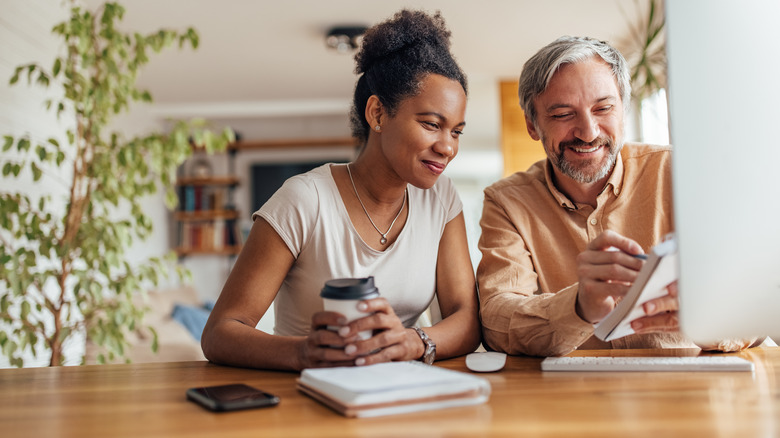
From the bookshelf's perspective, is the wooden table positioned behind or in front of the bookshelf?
in front

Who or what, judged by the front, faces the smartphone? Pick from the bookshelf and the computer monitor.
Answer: the bookshelf

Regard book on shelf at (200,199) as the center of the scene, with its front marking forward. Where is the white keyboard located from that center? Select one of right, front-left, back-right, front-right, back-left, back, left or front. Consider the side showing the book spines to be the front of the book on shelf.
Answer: front

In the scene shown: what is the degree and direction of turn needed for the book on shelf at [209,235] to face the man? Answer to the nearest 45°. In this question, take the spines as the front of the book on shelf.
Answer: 0° — it already faces them

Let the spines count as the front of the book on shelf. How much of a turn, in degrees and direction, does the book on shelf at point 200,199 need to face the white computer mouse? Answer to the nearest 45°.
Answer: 0° — it already faces it

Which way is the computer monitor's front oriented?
away from the camera

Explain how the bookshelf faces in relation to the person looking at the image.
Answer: facing the viewer

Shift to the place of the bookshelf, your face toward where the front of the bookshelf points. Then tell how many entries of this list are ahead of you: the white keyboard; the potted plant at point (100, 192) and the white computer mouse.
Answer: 3

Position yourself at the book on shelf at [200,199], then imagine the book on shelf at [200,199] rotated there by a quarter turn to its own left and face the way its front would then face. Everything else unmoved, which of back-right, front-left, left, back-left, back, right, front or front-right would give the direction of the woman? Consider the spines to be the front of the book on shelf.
right

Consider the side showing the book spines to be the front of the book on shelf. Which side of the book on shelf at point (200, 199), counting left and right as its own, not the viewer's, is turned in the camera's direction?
front

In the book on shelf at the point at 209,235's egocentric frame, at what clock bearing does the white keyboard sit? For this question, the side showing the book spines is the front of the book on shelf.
The white keyboard is roughly at 12 o'clock from the book on shelf.

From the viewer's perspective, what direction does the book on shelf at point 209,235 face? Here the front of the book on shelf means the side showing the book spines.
toward the camera

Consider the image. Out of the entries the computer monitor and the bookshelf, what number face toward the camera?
1

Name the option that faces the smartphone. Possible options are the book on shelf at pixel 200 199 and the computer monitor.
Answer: the book on shelf

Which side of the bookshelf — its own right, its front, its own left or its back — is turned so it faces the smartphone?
front

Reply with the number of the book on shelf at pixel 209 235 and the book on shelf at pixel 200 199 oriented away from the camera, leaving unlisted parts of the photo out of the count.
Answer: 0

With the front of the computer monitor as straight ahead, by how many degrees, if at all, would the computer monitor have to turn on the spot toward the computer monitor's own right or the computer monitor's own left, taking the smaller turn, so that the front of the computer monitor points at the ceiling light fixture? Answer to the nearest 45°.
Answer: approximately 45° to the computer monitor's own left

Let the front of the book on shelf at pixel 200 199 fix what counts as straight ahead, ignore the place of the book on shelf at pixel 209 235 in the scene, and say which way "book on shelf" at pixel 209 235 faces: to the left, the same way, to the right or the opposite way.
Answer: the same way

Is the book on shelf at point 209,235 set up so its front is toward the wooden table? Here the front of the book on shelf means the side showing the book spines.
yes

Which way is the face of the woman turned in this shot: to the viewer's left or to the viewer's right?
to the viewer's right

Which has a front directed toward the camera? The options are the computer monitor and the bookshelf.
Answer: the bookshelf
